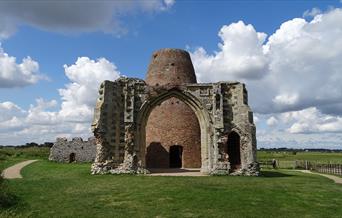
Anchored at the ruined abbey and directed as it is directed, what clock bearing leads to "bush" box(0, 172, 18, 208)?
The bush is roughly at 1 o'clock from the ruined abbey.

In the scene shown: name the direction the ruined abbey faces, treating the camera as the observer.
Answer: facing the viewer
